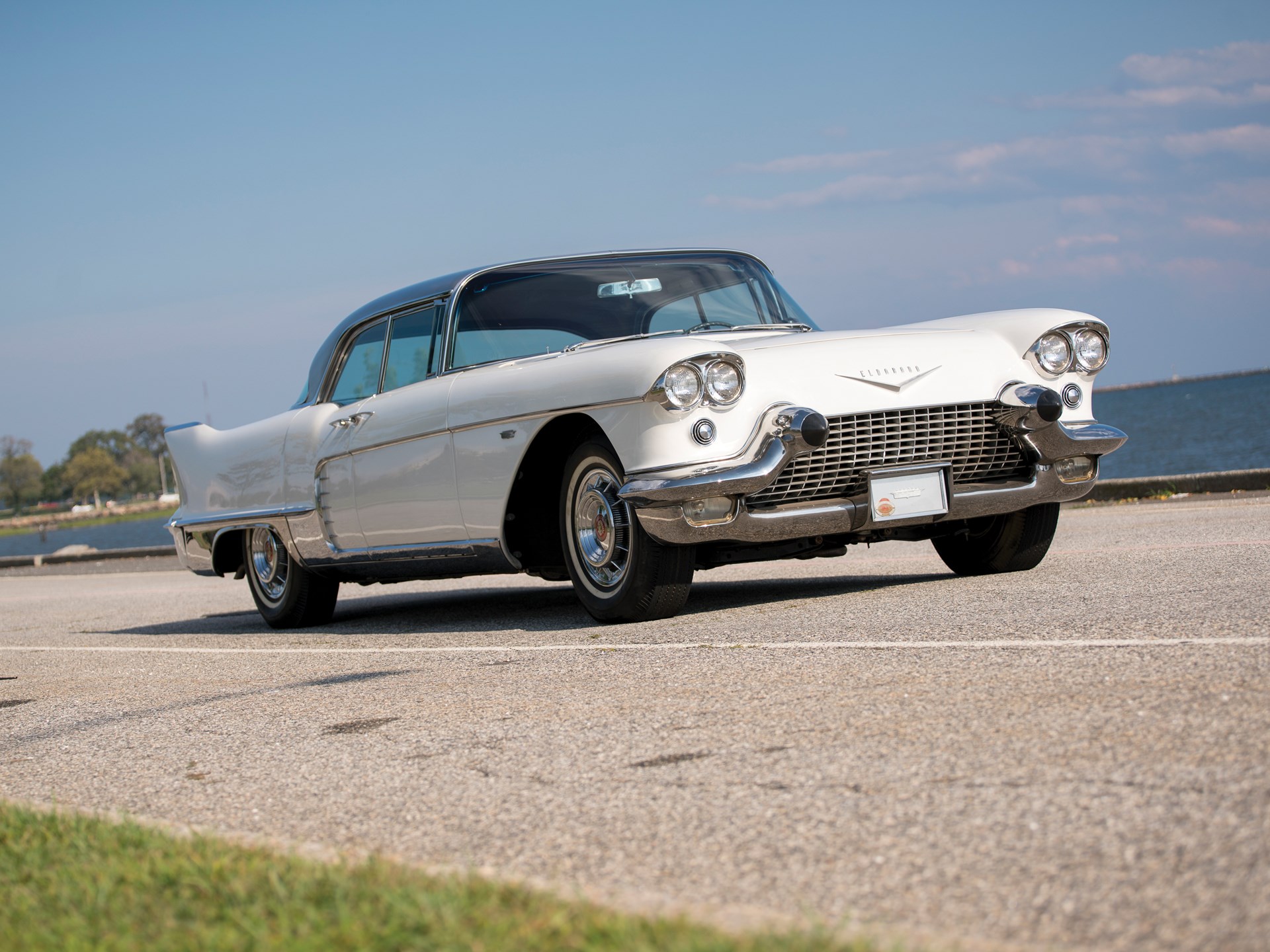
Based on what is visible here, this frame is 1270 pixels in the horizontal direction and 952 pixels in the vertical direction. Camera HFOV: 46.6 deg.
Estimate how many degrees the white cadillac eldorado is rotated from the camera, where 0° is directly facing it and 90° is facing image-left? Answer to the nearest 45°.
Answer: approximately 315°
